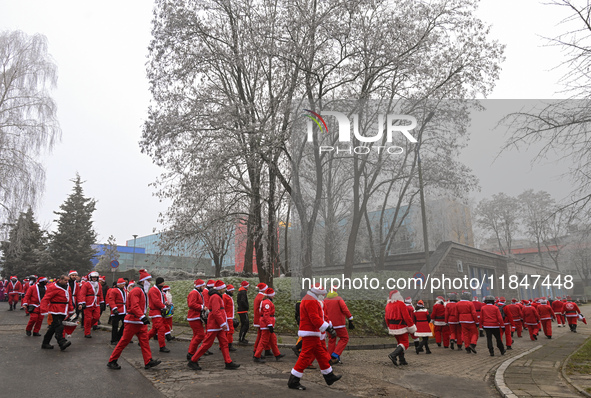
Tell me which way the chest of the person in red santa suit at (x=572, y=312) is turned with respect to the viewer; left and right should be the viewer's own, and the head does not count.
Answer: facing away from the viewer

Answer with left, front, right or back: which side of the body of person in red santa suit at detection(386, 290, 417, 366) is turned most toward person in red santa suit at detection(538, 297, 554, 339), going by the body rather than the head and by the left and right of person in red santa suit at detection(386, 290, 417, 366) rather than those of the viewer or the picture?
front

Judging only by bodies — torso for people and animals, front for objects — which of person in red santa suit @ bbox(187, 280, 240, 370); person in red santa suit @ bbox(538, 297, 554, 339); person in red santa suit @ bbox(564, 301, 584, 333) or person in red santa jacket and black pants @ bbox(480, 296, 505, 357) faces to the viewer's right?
person in red santa suit @ bbox(187, 280, 240, 370)

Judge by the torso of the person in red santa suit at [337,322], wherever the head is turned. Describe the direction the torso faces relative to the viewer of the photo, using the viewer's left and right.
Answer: facing away from the viewer and to the right of the viewer

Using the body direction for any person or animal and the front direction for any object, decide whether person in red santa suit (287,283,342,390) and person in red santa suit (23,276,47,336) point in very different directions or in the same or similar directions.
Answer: same or similar directions

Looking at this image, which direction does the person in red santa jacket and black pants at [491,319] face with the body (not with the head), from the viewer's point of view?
away from the camera

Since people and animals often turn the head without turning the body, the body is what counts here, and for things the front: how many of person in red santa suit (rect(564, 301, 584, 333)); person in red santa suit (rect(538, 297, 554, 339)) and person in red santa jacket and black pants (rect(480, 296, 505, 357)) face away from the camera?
3

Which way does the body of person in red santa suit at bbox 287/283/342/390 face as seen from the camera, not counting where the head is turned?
to the viewer's right

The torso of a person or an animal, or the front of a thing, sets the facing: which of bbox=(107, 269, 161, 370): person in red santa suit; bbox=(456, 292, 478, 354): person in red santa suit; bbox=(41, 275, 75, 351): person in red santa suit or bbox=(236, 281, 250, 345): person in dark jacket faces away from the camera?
bbox=(456, 292, 478, 354): person in red santa suit

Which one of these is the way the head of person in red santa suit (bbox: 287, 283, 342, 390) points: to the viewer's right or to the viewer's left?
to the viewer's right

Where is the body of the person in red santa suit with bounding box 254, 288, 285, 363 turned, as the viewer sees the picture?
to the viewer's right
